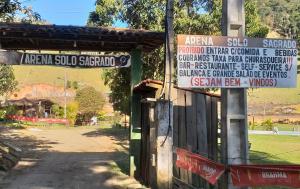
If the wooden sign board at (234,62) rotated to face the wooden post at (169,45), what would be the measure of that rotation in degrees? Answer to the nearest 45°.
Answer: approximately 135° to its right

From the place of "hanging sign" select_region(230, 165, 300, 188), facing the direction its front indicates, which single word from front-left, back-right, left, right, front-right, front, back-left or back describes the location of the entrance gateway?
back-right

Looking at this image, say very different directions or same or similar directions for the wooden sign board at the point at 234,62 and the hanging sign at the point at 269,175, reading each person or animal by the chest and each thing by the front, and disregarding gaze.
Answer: same or similar directions

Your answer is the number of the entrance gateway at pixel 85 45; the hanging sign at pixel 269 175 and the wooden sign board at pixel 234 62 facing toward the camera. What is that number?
3

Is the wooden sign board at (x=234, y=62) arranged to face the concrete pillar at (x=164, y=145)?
no

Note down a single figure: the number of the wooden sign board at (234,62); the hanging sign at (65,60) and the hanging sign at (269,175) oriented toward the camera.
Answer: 3

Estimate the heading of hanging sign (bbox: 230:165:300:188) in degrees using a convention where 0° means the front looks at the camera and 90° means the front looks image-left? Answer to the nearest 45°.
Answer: approximately 0°

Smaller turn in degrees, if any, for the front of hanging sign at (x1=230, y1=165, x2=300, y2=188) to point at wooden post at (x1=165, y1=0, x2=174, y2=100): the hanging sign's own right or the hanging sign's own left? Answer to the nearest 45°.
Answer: approximately 135° to the hanging sign's own right

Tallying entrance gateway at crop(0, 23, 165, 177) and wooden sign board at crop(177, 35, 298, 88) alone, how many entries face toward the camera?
2

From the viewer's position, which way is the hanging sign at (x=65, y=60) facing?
facing the viewer

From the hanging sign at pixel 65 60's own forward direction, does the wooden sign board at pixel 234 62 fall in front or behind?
in front

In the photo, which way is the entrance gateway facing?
toward the camera

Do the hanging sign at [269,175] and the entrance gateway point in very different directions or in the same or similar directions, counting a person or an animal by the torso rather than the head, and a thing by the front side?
same or similar directions
